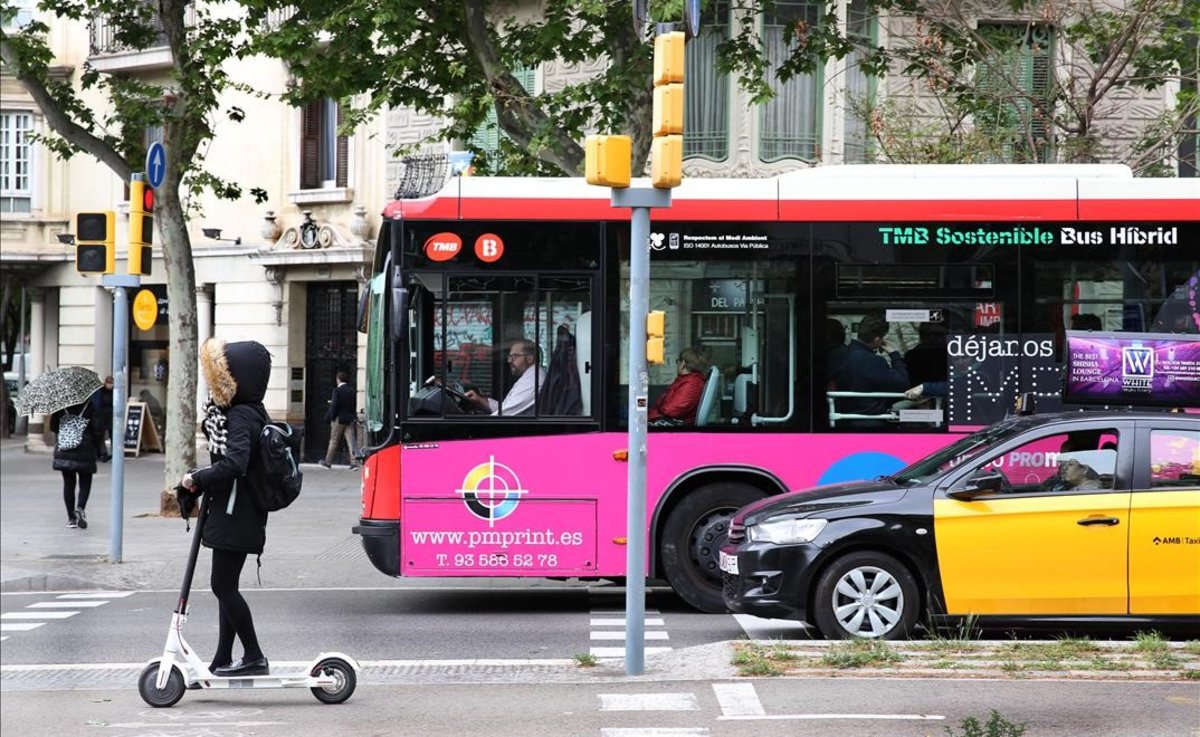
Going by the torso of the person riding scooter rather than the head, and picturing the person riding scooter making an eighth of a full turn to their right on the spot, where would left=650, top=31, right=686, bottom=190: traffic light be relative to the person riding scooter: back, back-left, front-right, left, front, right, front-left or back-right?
back-right

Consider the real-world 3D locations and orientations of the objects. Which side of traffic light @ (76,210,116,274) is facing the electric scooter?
front

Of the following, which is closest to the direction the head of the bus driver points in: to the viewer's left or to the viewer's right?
to the viewer's left

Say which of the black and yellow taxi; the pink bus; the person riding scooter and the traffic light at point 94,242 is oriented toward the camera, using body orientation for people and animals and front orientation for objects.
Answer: the traffic light

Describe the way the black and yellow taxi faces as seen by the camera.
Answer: facing to the left of the viewer

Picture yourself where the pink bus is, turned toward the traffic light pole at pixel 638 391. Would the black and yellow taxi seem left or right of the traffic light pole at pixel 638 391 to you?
left

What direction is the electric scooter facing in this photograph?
to the viewer's left

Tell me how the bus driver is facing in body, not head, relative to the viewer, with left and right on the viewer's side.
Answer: facing to the left of the viewer

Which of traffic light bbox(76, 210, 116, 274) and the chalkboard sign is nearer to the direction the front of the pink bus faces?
the traffic light

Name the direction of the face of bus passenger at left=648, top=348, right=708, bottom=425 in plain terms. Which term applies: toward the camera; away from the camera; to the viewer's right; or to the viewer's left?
to the viewer's left

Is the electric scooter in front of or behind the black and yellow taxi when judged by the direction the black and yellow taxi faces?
in front

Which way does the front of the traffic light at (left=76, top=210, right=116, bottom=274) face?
toward the camera

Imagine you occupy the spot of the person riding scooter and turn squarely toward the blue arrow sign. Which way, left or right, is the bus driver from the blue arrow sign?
right
